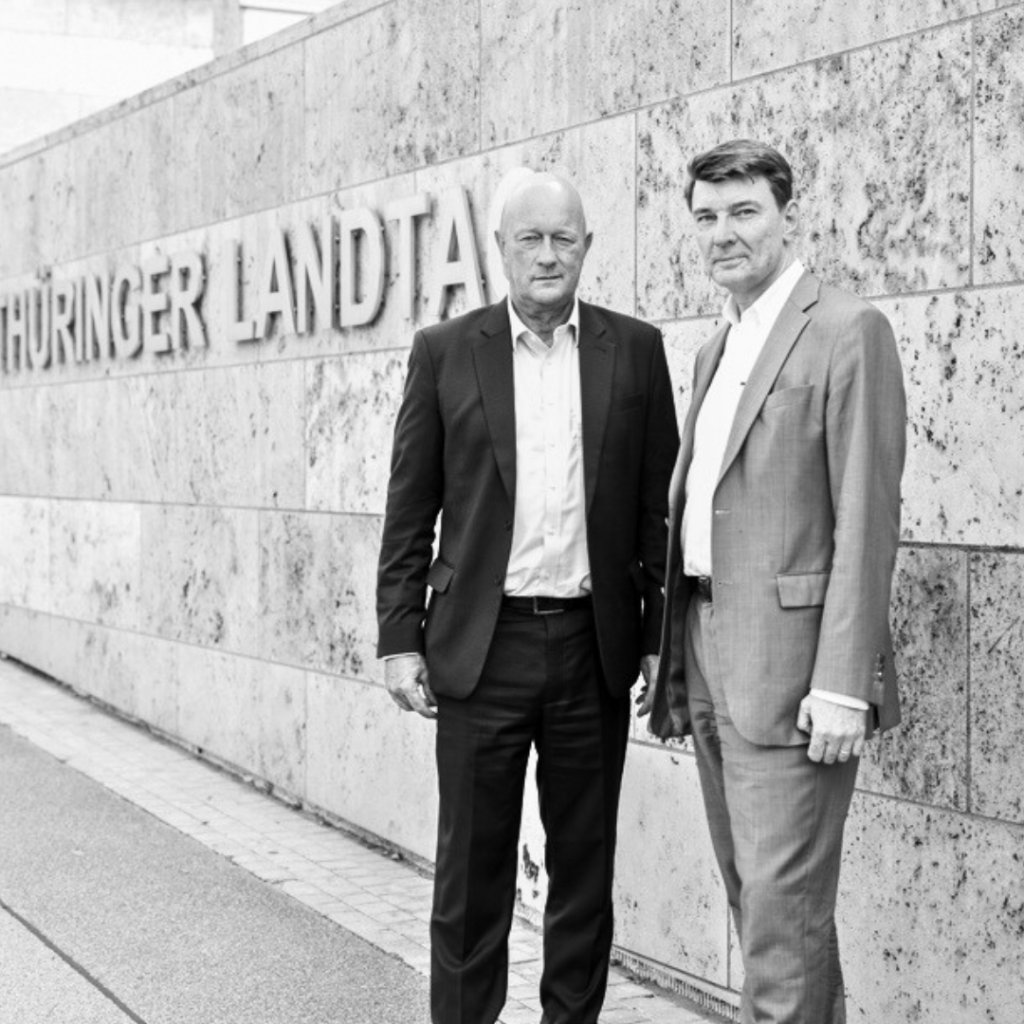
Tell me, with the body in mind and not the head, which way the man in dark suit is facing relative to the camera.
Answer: toward the camera

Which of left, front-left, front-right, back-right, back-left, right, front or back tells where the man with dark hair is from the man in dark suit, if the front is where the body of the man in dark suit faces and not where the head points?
front-left

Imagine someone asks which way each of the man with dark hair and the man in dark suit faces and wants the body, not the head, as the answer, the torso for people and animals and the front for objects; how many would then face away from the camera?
0

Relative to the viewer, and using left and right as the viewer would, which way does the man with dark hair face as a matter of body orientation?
facing the viewer and to the left of the viewer

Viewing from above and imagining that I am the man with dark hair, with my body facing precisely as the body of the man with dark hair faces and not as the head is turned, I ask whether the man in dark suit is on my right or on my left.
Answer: on my right
